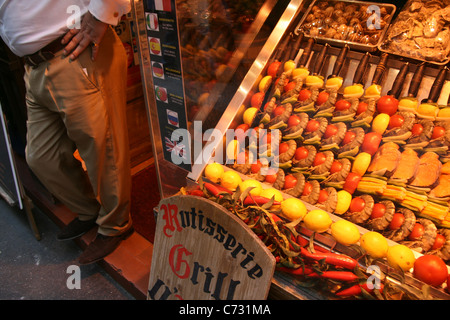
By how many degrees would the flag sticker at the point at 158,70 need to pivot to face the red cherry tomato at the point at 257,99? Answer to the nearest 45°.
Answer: approximately 90° to its left

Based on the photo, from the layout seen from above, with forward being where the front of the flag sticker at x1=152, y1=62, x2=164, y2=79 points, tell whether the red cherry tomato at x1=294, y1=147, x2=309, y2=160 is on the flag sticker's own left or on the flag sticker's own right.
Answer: on the flag sticker's own left

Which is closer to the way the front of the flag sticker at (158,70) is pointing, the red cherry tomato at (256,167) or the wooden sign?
the wooden sign

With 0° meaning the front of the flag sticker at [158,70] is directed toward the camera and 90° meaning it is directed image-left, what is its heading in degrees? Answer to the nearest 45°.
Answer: approximately 0°
